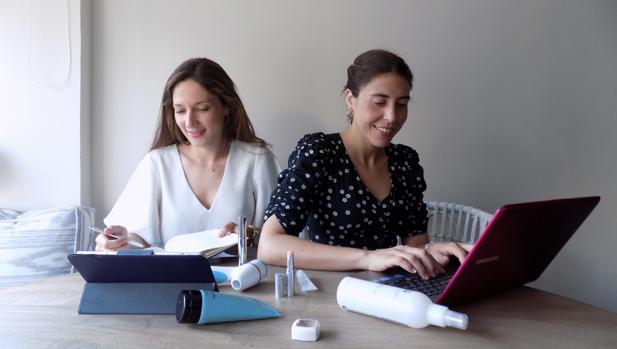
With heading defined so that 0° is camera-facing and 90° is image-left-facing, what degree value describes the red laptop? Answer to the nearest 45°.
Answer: approximately 135°

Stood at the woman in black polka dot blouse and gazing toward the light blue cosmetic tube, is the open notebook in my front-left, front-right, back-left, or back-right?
front-right

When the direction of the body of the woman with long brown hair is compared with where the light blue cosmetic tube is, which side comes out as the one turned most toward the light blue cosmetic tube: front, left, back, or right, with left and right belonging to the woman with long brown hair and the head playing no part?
front

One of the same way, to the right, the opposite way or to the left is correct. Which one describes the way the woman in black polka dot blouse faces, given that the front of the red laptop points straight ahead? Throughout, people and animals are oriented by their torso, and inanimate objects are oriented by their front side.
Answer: the opposite way

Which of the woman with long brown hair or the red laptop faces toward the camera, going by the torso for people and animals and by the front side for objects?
the woman with long brown hair

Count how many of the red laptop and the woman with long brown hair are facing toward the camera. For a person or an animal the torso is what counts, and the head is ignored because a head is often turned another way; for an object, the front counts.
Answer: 1

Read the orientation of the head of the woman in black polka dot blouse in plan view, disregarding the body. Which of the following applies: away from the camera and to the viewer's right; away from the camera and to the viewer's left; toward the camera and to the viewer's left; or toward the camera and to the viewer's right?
toward the camera and to the viewer's right

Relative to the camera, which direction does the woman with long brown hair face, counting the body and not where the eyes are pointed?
toward the camera

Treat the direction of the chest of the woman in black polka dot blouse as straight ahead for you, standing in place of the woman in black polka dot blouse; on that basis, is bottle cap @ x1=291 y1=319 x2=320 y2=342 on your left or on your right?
on your right

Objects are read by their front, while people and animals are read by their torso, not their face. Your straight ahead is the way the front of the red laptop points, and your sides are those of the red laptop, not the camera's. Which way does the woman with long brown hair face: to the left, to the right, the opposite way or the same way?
the opposite way
